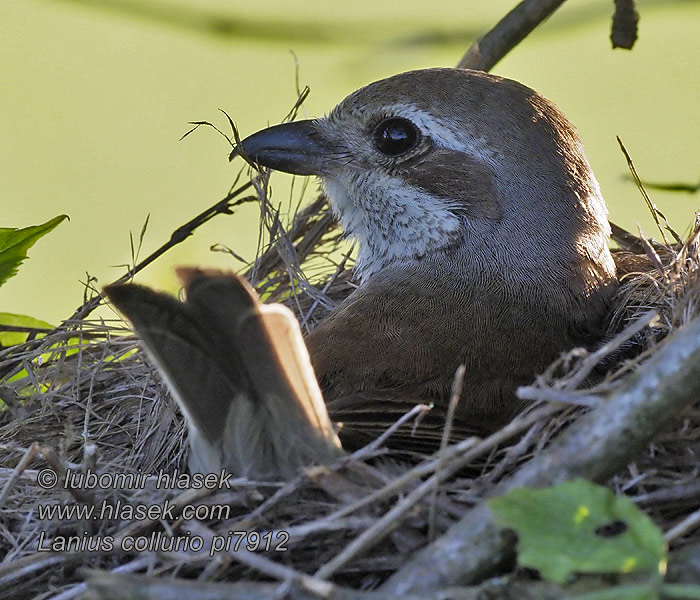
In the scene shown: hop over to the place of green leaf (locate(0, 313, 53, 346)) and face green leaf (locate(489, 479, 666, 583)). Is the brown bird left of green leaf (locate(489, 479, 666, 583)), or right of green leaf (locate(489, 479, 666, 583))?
left
